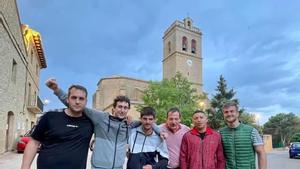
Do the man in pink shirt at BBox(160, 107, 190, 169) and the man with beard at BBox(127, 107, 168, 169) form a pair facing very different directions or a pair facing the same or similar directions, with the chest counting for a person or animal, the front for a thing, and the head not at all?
same or similar directions

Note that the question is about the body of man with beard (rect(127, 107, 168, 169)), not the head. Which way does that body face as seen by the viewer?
toward the camera

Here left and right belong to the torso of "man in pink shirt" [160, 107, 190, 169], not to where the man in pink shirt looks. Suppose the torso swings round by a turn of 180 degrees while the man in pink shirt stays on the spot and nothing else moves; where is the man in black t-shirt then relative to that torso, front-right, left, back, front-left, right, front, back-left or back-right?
back-left

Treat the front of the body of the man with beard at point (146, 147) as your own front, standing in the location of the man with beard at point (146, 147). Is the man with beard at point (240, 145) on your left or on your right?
on your left

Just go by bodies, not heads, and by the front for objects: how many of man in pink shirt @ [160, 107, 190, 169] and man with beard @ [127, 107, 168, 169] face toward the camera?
2

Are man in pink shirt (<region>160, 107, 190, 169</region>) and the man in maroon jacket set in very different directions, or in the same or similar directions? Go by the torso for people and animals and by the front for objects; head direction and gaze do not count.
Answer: same or similar directions

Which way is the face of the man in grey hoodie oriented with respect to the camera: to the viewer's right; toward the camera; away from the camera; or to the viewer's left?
toward the camera

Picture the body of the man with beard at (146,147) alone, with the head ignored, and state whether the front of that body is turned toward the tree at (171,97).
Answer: no

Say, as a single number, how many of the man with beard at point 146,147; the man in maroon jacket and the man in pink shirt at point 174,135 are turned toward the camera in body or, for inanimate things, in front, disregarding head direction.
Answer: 3

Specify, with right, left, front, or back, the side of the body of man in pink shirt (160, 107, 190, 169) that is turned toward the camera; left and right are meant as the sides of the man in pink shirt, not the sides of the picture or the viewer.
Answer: front

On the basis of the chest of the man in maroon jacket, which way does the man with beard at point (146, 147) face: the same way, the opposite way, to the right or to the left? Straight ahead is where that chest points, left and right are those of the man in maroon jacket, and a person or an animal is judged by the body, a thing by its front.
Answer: the same way

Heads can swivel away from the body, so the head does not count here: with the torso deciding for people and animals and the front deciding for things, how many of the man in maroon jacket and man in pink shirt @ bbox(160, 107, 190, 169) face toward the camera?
2

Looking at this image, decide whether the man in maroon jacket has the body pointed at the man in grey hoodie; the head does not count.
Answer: no

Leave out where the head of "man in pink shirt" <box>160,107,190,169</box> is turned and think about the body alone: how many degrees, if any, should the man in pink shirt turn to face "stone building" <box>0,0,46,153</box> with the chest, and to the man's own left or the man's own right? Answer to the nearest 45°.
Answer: approximately 135° to the man's own right
